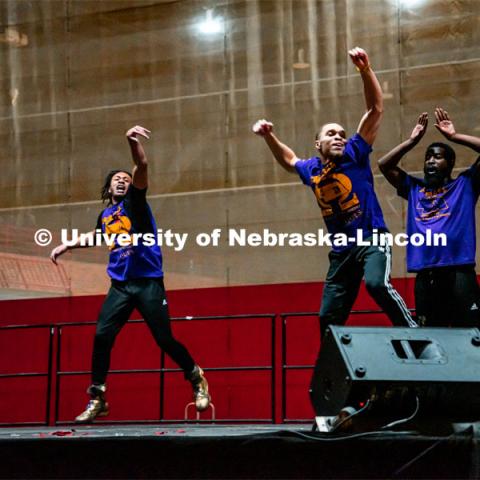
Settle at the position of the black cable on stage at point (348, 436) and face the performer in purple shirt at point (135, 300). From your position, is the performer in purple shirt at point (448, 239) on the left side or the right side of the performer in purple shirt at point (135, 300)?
right

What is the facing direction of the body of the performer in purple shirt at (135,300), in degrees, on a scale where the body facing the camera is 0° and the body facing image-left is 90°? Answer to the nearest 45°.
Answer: approximately 45°

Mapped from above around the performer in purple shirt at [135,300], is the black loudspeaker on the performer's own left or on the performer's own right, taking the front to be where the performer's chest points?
on the performer's own left

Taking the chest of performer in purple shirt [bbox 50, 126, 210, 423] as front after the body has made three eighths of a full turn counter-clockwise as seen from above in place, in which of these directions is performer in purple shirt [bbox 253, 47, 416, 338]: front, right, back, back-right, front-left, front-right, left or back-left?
front-right

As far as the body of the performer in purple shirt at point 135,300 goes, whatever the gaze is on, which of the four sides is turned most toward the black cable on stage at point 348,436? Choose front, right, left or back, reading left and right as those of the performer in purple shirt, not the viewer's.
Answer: left

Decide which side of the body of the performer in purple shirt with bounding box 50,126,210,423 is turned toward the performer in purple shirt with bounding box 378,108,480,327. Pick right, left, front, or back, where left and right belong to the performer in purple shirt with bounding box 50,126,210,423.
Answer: left
